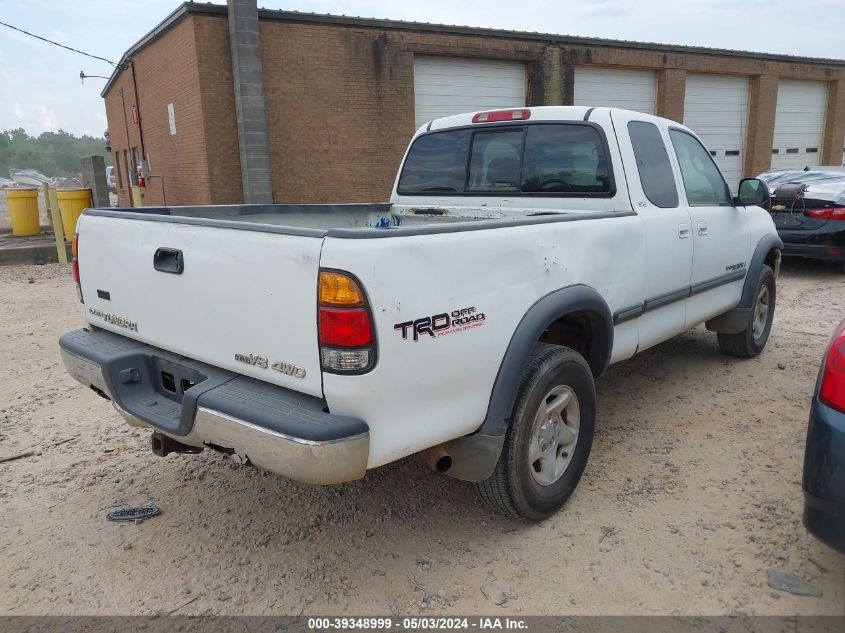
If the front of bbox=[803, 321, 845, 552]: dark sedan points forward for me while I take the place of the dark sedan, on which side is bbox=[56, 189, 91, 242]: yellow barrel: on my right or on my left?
on my left

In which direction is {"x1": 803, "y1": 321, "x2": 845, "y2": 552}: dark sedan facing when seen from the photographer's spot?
facing away from the viewer and to the right of the viewer

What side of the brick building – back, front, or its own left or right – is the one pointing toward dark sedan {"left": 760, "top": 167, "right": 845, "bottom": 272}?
front

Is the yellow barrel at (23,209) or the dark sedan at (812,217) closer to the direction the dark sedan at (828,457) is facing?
the dark sedan

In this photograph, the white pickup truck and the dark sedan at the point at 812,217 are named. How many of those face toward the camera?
0

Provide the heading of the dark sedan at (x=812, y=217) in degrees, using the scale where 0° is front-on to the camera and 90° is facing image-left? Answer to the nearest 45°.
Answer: approximately 225°

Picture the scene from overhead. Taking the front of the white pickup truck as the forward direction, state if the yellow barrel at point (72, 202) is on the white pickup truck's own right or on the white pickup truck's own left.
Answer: on the white pickup truck's own left

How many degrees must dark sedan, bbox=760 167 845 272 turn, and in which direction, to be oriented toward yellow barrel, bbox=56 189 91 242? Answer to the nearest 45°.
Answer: approximately 135° to its left

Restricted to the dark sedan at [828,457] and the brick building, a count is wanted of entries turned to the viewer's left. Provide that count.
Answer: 0

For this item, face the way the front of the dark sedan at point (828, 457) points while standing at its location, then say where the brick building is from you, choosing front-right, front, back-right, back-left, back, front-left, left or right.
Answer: left

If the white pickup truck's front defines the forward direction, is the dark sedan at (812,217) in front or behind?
in front

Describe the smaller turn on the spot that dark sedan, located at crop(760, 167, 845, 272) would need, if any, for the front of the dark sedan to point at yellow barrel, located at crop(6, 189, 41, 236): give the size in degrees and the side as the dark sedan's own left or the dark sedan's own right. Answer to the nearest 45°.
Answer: approximately 135° to the dark sedan's own left

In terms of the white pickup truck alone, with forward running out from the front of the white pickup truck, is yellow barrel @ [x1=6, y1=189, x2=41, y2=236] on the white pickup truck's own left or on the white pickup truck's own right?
on the white pickup truck's own left

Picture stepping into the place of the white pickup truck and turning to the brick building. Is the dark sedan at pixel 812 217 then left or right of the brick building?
right
